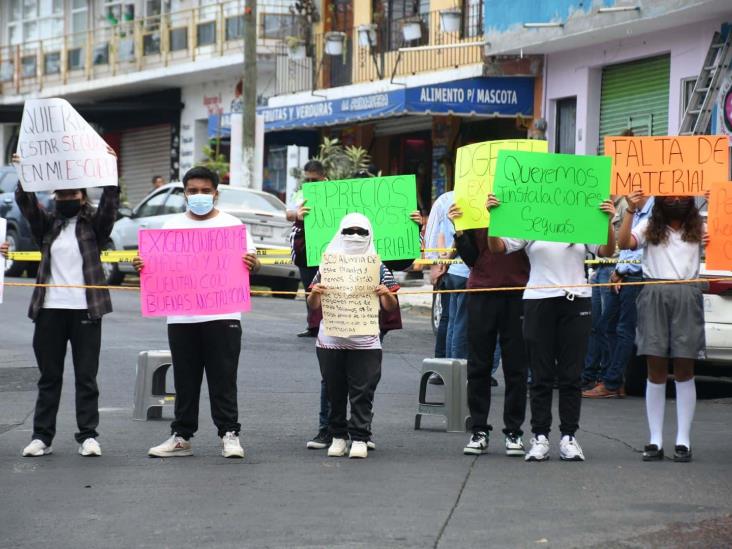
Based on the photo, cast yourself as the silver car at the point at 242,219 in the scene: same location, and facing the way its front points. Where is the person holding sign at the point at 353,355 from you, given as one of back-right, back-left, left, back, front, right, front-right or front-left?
back-left

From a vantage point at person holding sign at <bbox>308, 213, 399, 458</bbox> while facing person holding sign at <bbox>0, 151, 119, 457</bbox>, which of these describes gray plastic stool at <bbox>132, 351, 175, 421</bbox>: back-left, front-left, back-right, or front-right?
front-right

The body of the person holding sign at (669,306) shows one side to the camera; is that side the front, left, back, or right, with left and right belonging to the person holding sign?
front

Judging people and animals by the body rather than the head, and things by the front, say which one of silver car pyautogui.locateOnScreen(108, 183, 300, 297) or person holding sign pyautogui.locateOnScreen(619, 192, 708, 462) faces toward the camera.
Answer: the person holding sign

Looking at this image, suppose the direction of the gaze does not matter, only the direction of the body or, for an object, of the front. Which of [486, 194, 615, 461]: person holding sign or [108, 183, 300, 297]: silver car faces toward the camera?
the person holding sign

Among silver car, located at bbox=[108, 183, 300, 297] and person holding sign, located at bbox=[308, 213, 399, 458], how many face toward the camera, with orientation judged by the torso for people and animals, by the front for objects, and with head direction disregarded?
1

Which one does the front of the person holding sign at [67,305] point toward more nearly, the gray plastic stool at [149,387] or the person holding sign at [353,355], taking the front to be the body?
the person holding sign

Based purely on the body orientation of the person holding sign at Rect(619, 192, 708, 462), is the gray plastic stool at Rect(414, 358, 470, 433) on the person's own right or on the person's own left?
on the person's own right

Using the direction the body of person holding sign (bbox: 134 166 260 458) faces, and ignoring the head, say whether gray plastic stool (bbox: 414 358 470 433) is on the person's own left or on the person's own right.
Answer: on the person's own left

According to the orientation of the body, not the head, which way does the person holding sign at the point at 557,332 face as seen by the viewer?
toward the camera
